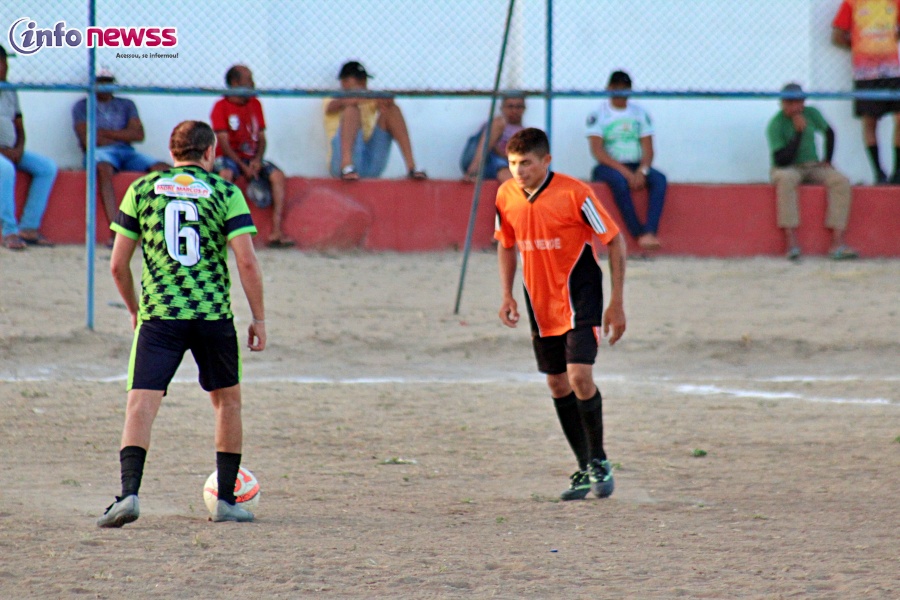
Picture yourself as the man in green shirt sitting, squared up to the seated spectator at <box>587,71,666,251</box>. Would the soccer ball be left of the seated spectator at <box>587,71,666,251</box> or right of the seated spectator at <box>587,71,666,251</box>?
left

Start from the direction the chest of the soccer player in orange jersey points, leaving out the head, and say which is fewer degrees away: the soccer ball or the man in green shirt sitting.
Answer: the soccer ball

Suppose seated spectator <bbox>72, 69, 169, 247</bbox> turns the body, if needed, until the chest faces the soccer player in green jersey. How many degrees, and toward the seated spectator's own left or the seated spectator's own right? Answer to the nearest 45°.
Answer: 0° — they already face them

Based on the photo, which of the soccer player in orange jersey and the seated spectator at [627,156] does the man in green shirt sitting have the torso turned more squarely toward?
the soccer player in orange jersey

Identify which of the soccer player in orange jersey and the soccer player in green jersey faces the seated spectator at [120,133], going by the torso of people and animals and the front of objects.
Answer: the soccer player in green jersey

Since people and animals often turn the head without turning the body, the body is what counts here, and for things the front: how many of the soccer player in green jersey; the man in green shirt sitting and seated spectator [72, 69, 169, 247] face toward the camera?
2

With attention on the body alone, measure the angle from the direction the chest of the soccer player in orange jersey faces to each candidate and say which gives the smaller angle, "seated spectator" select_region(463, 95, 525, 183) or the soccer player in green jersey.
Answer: the soccer player in green jersey

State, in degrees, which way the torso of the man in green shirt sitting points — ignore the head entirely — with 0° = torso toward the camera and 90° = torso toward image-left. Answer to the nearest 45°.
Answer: approximately 0°

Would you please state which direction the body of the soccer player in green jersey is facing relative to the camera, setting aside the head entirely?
away from the camera

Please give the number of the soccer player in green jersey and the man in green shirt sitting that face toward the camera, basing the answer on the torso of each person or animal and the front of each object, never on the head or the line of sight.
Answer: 1

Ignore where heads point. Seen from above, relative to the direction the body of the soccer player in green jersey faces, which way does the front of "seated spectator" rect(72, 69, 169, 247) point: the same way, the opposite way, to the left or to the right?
the opposite way
